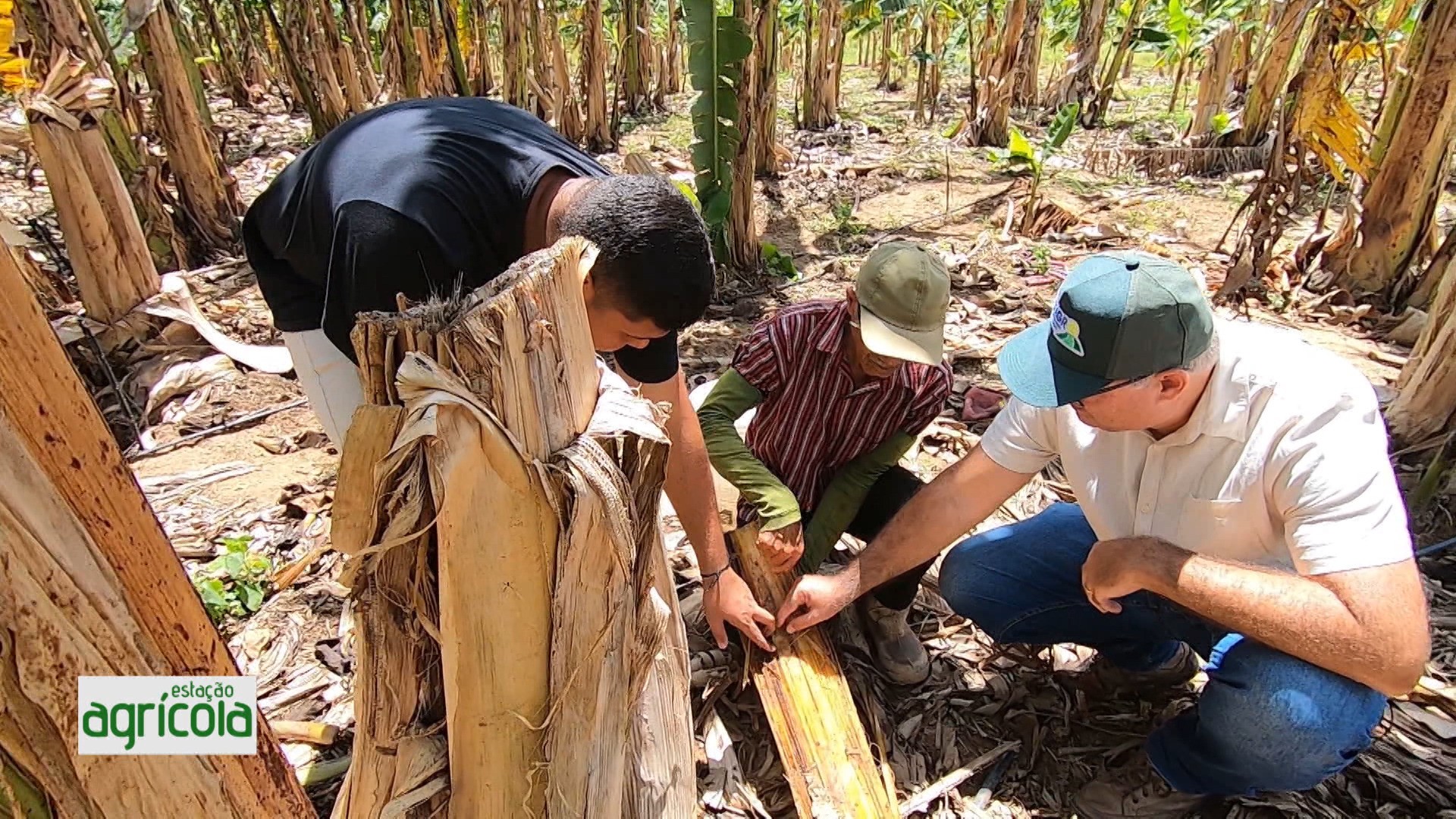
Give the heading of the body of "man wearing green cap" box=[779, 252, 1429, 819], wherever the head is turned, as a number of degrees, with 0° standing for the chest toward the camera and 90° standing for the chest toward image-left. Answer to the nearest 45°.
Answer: approximately 45°

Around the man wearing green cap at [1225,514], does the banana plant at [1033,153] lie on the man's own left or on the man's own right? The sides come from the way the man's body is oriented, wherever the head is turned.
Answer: on the man's own right

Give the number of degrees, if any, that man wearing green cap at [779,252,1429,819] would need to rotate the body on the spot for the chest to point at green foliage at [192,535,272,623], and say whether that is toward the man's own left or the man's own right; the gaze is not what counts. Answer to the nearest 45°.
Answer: approximately 45° to the man's own right

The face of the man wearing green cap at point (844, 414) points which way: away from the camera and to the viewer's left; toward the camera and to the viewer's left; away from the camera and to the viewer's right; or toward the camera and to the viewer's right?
toward the camera and to the viewer's right

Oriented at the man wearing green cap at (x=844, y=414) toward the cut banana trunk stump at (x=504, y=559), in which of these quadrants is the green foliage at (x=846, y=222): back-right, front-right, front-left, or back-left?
back-right

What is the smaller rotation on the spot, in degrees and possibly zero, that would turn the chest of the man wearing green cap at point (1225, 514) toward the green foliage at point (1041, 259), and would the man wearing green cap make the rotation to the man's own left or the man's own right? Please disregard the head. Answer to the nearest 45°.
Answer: approximately 135° to the man's own right

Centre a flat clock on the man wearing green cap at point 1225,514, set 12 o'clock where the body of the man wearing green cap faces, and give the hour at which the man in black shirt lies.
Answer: The man in black shirt is roughly at 1 o'clock from the man wearing green cap.

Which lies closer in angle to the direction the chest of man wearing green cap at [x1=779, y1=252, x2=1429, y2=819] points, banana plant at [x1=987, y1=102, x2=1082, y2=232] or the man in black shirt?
the man in black shirt

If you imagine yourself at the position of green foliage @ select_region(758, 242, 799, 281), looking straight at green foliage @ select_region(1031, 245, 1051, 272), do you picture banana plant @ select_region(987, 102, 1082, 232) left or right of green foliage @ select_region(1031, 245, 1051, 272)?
left

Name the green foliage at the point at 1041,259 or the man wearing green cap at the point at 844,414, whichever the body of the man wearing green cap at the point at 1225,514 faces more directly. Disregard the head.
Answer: the man wearing green cap

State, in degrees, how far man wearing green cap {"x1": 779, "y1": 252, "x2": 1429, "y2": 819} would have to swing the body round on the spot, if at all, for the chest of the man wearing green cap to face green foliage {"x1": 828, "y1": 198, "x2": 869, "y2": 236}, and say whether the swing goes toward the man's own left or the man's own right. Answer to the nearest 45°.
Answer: approximately 90° to the man's own right

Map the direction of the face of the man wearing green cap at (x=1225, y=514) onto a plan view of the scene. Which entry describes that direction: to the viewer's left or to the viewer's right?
to the viewer's left

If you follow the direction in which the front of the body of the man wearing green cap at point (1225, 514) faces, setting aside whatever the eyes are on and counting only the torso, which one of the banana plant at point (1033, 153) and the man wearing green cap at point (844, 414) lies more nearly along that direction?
the man wearing green cap
